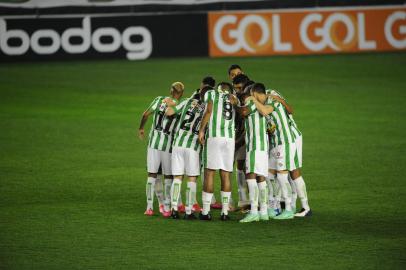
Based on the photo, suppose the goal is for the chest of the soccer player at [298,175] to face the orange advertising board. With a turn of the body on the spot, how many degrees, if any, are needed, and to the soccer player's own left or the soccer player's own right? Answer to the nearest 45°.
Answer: approximately 90° to the soccer player's own right

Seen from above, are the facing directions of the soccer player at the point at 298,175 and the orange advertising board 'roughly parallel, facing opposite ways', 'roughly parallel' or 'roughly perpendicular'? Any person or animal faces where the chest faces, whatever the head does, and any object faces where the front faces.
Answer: roughly perpendicular

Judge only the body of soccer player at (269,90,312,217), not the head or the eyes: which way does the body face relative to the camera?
to the viewer's left

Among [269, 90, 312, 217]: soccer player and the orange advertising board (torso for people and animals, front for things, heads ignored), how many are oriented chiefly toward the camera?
1

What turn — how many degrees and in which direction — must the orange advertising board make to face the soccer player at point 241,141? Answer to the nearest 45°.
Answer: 0° — it already faces them

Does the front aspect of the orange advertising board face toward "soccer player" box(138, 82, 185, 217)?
yes

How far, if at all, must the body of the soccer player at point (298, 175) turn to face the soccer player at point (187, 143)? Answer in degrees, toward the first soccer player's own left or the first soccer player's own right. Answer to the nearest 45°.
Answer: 0° — they already face them

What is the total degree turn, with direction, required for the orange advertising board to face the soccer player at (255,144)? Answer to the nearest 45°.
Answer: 0° — it already faces them

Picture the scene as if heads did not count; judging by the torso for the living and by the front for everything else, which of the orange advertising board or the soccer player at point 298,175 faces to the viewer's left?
the soccer player

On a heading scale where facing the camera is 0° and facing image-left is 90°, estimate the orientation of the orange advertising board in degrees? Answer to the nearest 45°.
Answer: approximately 0°
